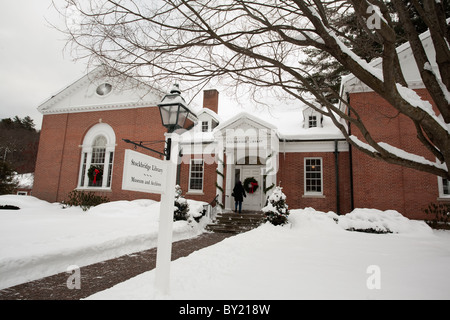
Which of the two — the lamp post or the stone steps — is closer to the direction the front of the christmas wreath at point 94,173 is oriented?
the lamp post

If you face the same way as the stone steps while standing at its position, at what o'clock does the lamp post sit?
The lamp post is roughly at 12 o'clock from the stone steps.

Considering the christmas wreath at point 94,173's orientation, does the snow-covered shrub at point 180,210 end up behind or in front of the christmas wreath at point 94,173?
in front

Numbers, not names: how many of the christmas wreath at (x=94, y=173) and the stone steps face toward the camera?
2

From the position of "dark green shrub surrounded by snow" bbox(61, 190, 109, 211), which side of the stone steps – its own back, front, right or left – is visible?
right

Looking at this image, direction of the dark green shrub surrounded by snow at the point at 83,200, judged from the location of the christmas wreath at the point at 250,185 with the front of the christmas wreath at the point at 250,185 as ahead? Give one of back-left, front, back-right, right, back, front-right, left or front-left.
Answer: right

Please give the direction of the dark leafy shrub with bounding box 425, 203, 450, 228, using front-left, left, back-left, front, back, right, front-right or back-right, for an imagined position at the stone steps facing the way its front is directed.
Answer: left

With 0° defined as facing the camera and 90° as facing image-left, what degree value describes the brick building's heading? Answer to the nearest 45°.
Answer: approximately 0°

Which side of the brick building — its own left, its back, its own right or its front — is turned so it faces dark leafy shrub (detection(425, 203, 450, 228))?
left

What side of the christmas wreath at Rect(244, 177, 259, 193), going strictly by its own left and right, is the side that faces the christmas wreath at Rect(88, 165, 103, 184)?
right

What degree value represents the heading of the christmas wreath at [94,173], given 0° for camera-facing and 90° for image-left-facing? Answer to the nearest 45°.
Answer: approximately 0°
